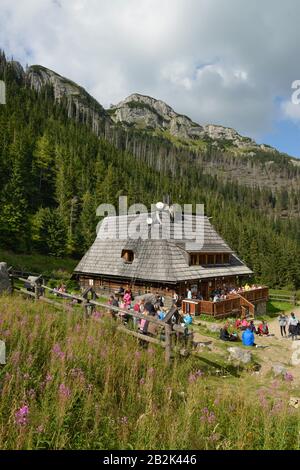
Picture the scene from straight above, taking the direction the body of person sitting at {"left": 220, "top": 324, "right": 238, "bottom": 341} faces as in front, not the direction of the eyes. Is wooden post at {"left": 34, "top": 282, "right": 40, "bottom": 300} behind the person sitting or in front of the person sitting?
behind

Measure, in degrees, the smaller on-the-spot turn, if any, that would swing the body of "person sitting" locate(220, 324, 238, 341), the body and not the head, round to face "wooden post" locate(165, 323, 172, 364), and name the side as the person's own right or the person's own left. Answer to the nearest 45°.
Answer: approximately 90° to the person's own right

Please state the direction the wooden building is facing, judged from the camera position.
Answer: facing the viewer and to the right of the viewer

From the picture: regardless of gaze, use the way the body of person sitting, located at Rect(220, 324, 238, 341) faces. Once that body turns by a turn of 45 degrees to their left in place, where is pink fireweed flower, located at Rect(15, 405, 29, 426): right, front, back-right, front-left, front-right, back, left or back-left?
back-right

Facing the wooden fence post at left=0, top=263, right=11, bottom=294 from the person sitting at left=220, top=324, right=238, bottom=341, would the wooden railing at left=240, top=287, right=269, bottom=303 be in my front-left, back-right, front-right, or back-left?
back-right

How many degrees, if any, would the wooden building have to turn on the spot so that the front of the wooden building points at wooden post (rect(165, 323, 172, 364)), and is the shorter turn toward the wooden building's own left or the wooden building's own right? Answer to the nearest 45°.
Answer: approximately 45° to the wooden building's own right

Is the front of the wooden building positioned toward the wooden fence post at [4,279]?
no

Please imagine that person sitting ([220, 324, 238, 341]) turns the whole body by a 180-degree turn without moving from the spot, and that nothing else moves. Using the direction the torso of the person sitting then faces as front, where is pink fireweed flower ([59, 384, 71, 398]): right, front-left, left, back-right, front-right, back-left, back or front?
left

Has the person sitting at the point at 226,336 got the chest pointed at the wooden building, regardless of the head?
no

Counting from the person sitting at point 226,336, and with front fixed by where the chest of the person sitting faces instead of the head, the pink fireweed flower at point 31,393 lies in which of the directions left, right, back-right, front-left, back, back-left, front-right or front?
right

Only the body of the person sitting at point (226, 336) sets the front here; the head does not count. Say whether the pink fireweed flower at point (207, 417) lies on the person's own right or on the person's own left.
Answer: on the person's own right

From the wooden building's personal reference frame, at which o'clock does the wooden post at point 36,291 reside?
The wooden post is roughly at 2 o'clock from the wooden building.
